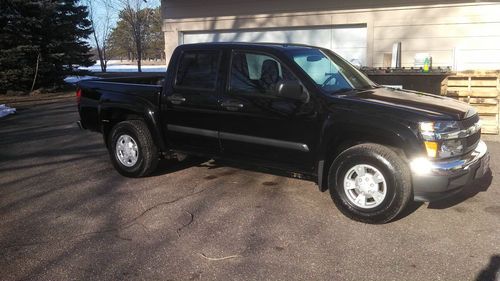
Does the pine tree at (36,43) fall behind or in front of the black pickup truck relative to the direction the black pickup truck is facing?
behind

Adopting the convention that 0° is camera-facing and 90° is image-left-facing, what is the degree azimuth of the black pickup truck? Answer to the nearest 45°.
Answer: approximately 315°
